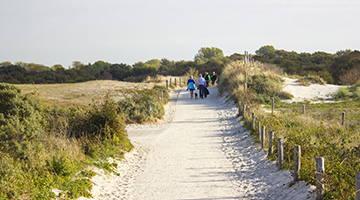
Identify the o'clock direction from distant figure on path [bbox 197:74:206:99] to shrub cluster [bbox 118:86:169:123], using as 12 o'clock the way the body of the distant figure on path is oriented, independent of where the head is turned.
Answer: The shrub cluster is roughly at 7 o'clock from the distant figure on path.

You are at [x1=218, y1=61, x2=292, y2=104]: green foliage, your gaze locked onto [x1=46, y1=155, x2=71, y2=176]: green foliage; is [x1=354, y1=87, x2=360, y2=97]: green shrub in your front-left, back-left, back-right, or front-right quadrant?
back-left

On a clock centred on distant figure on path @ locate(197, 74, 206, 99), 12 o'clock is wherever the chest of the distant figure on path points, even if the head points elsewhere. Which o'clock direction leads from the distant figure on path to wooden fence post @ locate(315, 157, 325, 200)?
The wooden fence post is roughly at 6 o'clock from the distant figure on path.

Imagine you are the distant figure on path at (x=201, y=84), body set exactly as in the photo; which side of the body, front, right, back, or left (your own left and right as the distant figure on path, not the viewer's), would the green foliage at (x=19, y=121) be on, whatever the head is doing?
back

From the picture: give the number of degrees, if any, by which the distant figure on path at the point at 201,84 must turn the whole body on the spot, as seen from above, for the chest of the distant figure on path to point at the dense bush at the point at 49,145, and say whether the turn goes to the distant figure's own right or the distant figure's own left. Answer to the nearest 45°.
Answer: approximately 180°

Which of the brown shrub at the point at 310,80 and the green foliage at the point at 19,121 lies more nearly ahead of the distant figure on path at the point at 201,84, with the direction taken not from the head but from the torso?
the brown shrub

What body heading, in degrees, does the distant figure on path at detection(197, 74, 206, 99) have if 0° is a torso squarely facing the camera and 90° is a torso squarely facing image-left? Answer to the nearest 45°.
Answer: approximately 180°

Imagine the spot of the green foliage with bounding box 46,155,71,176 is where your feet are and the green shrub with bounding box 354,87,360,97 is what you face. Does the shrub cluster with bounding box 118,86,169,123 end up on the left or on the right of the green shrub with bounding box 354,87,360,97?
left
